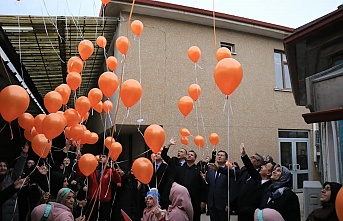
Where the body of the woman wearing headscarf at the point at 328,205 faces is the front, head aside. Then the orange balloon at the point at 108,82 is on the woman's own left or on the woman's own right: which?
on the woman's own right

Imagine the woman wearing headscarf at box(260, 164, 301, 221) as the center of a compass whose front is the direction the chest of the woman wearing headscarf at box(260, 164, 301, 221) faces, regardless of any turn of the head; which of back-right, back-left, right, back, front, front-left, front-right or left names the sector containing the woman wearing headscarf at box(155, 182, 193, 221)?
front-right

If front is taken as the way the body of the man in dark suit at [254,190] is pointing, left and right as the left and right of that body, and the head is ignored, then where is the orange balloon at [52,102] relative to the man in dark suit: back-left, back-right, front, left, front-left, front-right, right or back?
front-right

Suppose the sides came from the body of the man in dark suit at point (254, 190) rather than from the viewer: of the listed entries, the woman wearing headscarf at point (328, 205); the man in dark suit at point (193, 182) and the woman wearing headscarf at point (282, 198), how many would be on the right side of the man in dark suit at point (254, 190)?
1

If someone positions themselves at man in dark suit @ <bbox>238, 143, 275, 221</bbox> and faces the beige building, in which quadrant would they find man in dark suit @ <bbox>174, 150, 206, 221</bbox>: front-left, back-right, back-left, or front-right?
front-left

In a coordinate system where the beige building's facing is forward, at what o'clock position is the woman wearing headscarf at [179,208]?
The woman wearing headscarf is roughly at 12 o'clock from the beige building.

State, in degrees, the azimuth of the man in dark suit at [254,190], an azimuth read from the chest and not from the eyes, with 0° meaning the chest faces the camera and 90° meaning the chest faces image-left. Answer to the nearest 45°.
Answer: approximately 45°

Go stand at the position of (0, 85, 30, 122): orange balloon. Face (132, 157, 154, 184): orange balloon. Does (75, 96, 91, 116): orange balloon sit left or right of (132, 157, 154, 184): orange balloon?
left

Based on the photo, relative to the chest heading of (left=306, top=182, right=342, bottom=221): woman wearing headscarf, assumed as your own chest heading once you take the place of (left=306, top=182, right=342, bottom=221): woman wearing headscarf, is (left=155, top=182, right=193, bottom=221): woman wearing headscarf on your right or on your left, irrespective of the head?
on your right

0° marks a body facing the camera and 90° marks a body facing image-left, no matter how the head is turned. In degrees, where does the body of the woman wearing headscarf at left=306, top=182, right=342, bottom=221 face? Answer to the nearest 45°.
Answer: approximately 45°

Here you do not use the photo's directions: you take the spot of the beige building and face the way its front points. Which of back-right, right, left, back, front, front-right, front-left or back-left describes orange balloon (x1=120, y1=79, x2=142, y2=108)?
front

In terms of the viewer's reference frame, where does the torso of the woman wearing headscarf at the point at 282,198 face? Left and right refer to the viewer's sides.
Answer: facing the viewer and to the left of the viewer

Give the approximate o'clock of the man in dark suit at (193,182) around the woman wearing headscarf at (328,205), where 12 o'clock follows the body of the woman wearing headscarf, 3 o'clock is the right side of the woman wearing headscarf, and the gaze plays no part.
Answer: The man in dark suit is roughly at 3 o'clock from the woman wearing headscarf.

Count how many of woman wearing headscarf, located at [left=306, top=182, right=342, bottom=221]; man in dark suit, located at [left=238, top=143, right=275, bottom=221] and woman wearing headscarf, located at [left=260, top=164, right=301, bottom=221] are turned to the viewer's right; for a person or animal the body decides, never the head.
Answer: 0

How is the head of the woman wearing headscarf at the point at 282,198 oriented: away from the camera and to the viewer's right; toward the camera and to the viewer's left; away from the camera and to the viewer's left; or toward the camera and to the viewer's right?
toward the camera and to the viewer's left

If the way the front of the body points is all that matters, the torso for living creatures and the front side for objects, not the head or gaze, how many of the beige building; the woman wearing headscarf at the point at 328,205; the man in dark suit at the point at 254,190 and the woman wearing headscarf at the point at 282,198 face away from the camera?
0

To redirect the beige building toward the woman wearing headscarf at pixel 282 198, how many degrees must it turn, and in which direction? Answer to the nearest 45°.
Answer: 0° — it already faces them

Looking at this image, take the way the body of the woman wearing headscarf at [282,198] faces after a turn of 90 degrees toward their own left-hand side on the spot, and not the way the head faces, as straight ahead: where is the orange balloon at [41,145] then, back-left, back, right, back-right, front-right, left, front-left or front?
back-right

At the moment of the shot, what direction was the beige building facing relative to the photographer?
facing the viewer
